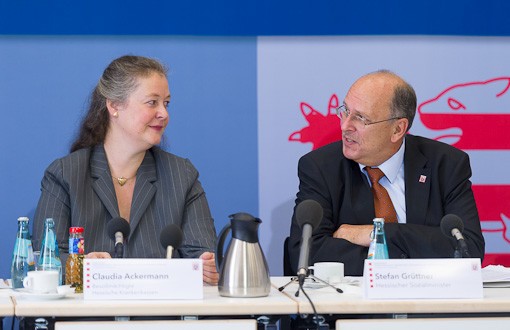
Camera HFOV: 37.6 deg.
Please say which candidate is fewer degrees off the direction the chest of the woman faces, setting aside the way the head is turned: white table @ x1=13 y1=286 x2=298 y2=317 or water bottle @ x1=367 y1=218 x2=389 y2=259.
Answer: the white table

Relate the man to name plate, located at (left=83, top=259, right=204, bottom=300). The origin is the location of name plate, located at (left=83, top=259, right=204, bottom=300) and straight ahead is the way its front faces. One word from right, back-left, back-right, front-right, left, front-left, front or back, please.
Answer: back-left

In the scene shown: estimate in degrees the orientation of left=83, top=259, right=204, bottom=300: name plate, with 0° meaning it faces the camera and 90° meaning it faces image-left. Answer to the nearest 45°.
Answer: approximately 0°

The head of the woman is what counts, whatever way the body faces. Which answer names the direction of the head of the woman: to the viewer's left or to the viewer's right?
to the viewer's right

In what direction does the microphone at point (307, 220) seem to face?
away from the camera

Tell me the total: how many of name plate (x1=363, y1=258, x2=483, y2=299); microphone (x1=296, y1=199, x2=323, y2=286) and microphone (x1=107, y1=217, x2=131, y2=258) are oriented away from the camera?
2

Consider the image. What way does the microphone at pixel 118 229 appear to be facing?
away from the camera

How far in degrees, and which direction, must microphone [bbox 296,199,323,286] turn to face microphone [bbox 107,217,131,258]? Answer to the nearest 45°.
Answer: approximately 90° to its left

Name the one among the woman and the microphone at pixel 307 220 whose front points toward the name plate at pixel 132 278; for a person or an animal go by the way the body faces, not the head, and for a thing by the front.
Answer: the woman

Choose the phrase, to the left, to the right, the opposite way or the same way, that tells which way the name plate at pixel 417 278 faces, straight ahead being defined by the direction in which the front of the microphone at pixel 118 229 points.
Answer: the opposite way

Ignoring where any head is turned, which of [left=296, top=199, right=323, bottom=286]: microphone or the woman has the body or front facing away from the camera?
the microphone

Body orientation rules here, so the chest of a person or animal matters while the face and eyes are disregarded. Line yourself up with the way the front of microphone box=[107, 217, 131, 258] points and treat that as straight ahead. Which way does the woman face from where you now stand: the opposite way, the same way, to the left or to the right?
the opposite way

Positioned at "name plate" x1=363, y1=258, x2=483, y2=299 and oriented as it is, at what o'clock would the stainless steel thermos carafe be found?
The stainless steel thermos carafe is roughly at 3 o'clock from the name plate.
